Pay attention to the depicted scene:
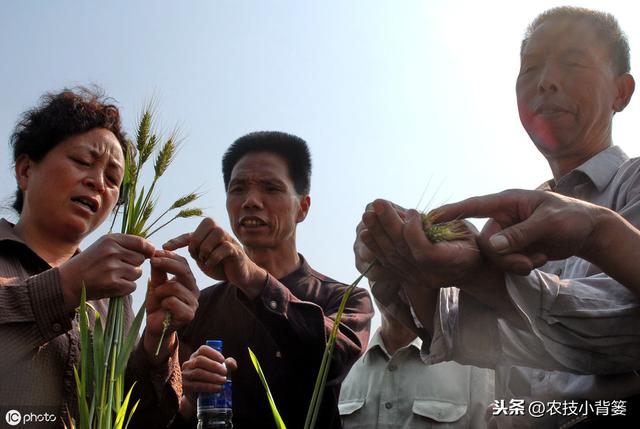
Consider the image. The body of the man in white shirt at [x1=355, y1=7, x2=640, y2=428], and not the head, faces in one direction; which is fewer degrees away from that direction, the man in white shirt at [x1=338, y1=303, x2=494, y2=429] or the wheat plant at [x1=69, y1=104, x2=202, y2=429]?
the wheat plant

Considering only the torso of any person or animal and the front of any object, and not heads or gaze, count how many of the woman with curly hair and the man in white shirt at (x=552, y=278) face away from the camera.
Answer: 0

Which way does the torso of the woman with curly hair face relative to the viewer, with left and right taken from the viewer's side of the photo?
facing the viewer and to the right of the viewer

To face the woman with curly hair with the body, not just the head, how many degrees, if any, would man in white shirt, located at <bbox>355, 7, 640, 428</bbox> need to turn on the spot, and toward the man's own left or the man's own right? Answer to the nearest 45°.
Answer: approximately 45° to the man's own right

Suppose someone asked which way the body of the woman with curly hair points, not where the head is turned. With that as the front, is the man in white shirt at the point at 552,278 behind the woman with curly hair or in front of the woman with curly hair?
in front

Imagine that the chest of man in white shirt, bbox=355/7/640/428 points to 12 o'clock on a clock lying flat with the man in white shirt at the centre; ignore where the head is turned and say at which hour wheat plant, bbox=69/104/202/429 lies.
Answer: The wheat plant is roughly at 1 o'clock from the man in white shirt.

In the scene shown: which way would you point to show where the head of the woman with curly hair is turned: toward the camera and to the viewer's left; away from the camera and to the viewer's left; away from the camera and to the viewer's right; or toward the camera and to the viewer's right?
toward the camera and to the viewer's right

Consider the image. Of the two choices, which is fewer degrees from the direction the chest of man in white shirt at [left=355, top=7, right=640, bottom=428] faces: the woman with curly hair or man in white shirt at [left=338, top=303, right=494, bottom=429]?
the woman with curly hair

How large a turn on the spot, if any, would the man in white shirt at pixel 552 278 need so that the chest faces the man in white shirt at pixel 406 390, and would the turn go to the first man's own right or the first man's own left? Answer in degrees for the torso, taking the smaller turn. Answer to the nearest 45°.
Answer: approximately 135° to the first man's own right

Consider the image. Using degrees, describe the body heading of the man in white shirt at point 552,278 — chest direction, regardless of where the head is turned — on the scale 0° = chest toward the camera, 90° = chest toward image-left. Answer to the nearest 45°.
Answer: approximately 45°

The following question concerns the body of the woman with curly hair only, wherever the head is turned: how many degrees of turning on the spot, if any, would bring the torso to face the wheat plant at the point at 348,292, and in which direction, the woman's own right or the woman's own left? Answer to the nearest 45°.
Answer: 0° — they already face it
